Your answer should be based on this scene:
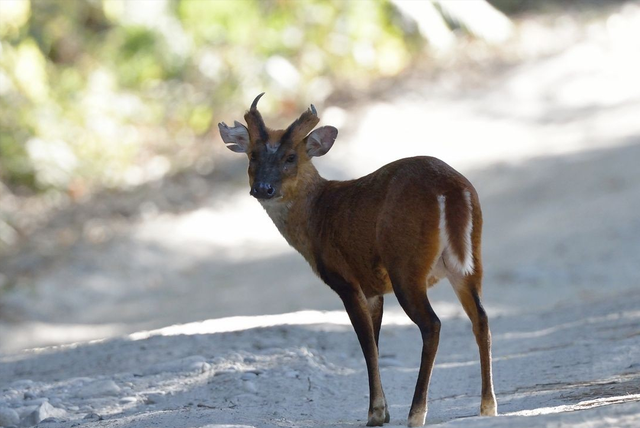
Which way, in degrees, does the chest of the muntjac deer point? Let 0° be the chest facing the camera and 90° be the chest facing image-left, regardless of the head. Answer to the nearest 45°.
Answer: approximately 135°
